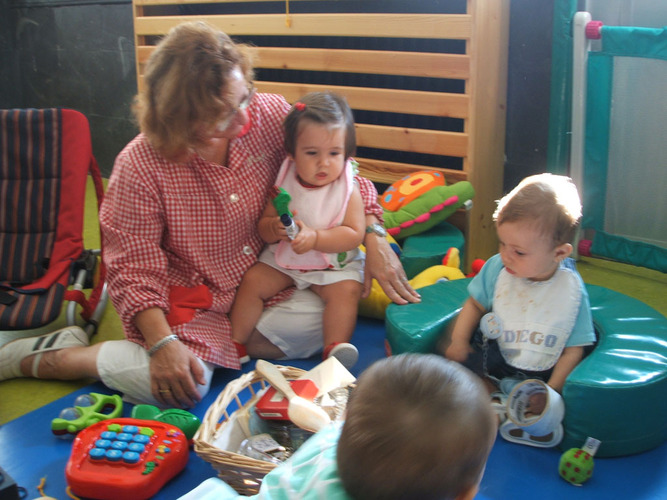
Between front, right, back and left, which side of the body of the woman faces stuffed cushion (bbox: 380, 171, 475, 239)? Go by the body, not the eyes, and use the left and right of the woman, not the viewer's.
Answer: left

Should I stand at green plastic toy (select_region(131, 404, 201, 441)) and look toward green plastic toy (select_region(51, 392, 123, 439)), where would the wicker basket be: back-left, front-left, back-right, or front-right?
back-left

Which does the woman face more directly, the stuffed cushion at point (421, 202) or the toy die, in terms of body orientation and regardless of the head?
the toy die

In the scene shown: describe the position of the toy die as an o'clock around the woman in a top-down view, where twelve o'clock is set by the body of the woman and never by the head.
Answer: The toy die is roughly at 12 o'clock from the woman.

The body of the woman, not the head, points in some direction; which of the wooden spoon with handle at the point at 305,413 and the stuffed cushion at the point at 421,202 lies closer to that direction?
the wooden spoon with handle

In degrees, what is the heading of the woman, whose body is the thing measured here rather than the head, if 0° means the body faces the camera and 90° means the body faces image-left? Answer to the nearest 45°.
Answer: approximately 315°
